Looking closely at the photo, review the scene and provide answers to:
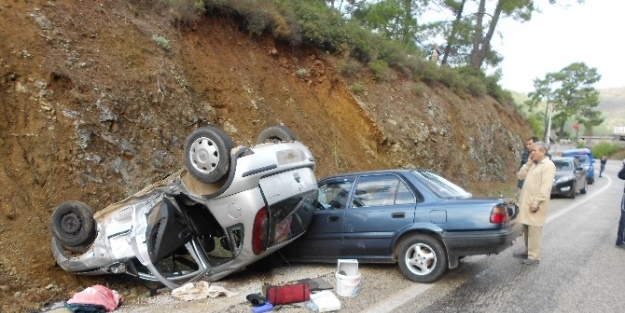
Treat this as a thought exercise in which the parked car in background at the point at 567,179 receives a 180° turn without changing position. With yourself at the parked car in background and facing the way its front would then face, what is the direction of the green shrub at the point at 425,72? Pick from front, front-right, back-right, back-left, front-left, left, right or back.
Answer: back-left

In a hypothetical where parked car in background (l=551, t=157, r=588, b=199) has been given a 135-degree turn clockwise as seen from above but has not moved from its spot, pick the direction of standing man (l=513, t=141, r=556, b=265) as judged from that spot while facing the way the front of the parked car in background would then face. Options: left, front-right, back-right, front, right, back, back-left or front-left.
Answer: back

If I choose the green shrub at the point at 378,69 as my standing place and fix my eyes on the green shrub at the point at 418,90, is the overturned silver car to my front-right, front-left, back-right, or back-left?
back-right

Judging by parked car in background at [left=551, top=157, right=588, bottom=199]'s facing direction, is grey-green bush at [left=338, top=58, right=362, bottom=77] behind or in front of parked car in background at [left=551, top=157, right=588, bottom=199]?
in front

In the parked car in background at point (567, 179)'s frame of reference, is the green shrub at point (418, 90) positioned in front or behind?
in front

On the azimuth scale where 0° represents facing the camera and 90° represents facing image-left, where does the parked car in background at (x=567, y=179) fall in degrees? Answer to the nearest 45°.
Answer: approximately 45°

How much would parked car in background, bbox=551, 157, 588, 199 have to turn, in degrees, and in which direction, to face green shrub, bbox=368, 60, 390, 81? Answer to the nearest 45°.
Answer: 0° — it already faces it
